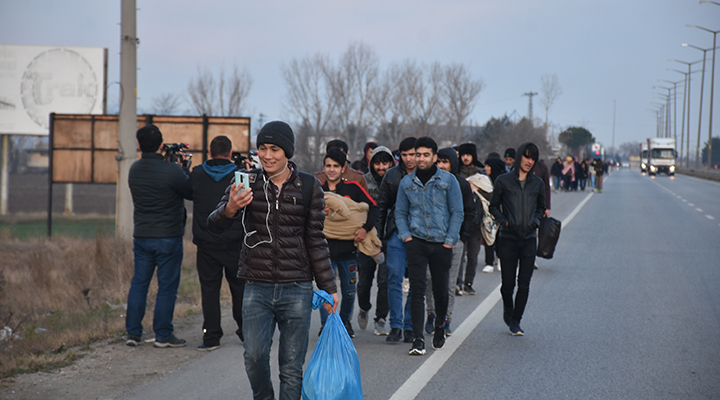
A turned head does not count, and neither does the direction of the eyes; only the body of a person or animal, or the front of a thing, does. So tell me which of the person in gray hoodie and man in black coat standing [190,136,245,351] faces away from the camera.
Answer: the man in black coat standing

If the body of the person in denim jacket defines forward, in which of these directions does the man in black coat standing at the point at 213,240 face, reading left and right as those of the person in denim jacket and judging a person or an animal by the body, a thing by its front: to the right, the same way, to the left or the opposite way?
the opposite way

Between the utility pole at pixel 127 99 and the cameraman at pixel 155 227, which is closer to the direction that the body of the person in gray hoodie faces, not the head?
the cameraman

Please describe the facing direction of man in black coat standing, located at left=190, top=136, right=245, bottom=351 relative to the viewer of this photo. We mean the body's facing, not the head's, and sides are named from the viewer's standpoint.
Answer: facing away from the viewer

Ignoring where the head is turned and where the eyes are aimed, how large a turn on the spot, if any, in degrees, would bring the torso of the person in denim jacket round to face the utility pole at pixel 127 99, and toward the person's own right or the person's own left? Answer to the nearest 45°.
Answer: approximately 135° to the person's own right

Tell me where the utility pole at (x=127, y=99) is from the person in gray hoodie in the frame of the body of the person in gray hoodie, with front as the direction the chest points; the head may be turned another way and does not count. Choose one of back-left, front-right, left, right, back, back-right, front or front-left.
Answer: back-right

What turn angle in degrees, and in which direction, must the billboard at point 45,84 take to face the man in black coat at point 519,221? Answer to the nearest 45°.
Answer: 0° — it already faces them

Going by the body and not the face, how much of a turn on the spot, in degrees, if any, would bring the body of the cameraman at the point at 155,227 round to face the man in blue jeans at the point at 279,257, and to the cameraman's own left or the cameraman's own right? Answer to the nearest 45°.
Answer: approximately 135° to the cameraman's own right

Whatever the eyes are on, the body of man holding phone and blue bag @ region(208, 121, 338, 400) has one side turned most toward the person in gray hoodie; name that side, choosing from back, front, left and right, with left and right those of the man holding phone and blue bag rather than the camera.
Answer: back

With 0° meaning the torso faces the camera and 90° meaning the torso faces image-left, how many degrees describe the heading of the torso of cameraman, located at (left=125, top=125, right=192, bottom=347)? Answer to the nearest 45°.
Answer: approximately 225°

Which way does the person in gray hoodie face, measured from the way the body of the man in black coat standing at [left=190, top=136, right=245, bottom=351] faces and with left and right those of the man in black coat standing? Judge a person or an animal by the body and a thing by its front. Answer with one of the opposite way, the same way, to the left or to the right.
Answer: the opposite way

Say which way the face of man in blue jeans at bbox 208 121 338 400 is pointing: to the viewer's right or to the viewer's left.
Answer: to the viewer's left

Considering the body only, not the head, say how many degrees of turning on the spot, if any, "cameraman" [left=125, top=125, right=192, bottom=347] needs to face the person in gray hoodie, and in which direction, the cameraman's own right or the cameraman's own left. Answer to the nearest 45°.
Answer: approximately 45° to the cameraman's own right
